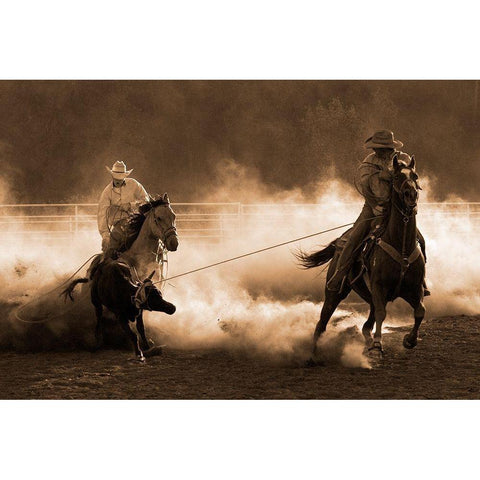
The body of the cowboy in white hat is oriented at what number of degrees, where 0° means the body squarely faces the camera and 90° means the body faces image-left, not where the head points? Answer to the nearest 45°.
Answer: approximately 0°

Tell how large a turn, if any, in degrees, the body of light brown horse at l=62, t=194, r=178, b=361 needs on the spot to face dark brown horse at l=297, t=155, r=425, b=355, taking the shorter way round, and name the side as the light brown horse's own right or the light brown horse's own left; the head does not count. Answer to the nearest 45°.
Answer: approximately 45° to the light brown horse's own left

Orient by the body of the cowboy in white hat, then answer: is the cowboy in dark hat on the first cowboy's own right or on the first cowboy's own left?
on the first cowboy's own left

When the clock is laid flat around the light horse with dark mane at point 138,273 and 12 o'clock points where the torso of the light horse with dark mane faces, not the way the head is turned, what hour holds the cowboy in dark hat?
The cowboy in dark hat is roughly at 11 o'clock from the light horse with dark mane.

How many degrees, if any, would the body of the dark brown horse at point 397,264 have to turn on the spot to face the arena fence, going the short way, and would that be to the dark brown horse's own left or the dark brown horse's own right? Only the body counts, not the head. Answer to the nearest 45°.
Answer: approximately 180°

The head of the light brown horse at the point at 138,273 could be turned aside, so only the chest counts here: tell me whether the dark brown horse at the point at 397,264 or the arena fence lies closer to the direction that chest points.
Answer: the dark brown horse

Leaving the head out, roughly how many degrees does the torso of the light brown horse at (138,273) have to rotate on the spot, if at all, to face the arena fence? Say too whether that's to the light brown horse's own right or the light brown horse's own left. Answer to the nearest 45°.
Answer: approximately 90° to the light brown horse's own left
